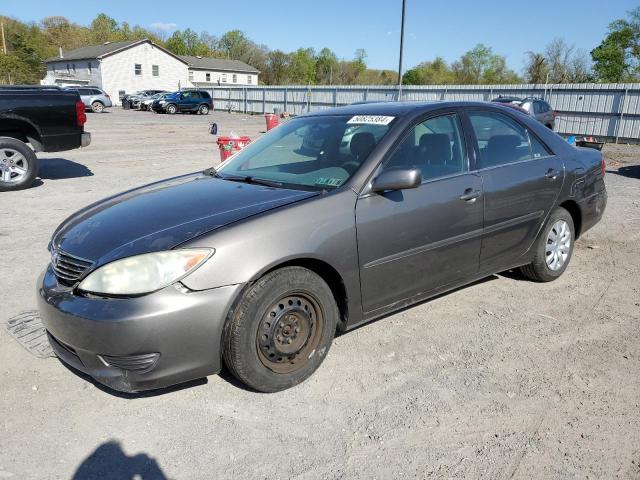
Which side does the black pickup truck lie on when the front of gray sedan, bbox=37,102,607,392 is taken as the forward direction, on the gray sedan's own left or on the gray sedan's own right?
on the gray sedan's own right

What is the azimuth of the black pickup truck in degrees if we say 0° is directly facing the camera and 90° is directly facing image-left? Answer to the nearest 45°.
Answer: approximately 90°

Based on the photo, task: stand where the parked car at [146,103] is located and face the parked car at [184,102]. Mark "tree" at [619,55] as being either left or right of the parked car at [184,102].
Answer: left

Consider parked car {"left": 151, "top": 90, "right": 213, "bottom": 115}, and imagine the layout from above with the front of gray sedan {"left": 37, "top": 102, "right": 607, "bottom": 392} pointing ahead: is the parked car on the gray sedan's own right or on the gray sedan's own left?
on the gray sedan's own right

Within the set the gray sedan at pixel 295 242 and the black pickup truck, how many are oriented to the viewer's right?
0

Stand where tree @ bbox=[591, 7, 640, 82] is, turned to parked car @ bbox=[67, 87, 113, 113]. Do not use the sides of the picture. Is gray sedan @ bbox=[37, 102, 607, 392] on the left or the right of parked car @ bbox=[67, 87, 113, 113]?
left

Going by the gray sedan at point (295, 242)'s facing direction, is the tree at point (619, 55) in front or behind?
behind

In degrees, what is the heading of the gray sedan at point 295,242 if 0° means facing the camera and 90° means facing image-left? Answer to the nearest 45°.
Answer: approximately 45°

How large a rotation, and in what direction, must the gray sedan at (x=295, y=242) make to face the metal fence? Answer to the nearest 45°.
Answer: approximately 180°

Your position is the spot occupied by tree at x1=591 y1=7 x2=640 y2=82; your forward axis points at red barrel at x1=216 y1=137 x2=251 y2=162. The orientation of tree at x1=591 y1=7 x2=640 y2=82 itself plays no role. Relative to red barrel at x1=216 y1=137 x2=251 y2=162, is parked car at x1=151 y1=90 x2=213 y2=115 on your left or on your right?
right
